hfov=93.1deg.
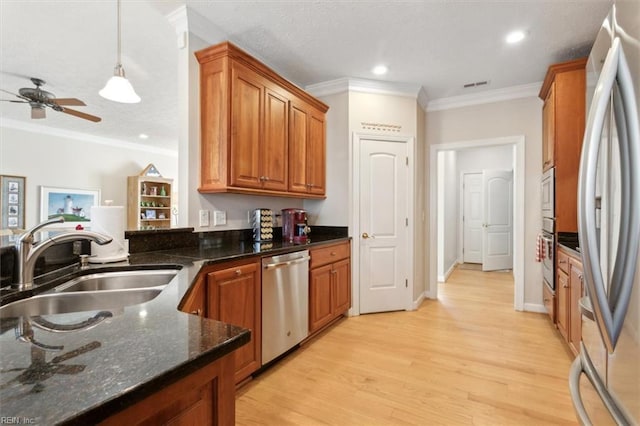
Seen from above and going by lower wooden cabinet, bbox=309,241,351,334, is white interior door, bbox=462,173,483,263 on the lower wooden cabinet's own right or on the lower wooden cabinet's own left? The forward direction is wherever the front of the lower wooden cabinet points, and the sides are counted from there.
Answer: on the lower wooden cabinet's own left

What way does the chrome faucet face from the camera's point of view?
to the viewer's right

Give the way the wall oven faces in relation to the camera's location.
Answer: facing to the left of the viewer

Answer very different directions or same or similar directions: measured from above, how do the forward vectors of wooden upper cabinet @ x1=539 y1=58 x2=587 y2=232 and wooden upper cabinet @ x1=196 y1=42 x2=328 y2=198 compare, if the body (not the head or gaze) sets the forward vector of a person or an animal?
very different directions

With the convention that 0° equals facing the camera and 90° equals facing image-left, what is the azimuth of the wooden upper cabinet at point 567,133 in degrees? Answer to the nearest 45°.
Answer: approximately 90°

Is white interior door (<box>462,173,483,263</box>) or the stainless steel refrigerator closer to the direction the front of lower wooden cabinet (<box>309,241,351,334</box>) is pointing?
the stainless steel refrigerator

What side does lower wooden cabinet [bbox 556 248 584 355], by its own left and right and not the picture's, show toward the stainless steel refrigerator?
left
